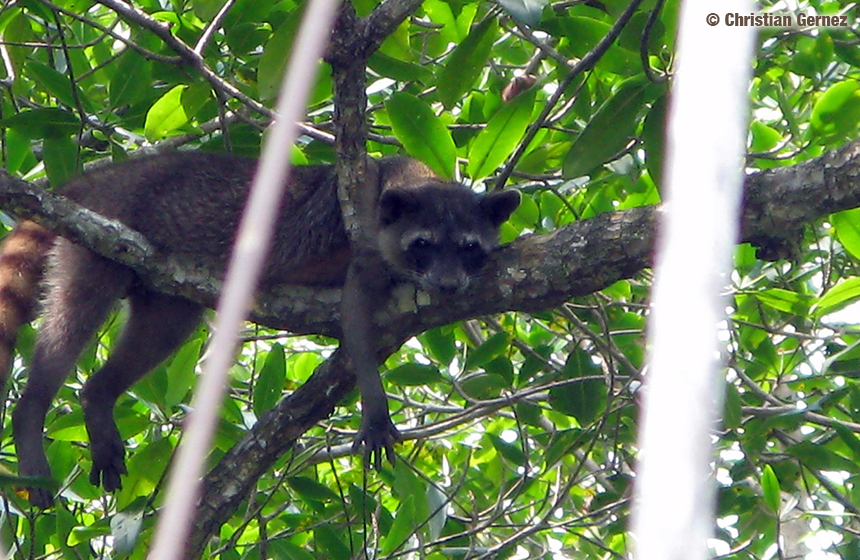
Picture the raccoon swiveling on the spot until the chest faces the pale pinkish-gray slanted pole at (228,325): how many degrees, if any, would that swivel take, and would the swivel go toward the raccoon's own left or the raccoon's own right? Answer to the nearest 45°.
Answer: approximately 90° to the raccoon's own right

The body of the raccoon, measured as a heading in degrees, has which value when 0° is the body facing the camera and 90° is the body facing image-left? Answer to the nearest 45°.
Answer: approximately 270°
